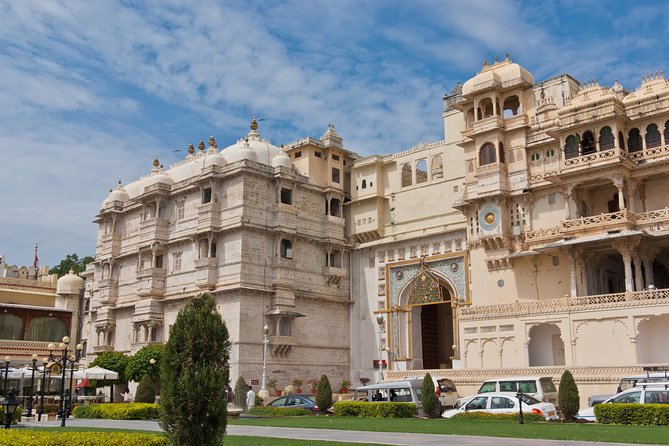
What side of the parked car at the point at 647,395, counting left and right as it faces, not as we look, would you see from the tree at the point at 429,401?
front

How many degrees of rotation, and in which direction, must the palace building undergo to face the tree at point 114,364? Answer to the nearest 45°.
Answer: approximately 45° to its right

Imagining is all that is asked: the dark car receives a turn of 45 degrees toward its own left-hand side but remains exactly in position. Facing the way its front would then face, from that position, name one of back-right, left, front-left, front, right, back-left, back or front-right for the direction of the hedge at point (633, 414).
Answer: left

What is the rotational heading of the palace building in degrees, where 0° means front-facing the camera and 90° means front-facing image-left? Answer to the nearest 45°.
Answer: approximately 45°

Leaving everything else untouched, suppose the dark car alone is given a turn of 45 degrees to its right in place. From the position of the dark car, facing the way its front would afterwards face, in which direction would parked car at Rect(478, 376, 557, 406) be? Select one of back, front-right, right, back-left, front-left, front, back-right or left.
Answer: back

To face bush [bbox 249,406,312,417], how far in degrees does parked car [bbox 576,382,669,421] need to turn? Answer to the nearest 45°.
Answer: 0° — it already faces it

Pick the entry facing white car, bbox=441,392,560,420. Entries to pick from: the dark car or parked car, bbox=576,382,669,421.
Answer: the parked car

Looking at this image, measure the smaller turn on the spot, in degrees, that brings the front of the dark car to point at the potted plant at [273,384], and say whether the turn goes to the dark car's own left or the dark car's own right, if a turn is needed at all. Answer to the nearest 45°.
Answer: approximately 90° to the dark car's own right

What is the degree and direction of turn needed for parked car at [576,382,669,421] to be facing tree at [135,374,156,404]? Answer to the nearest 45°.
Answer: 0° — it already faces it

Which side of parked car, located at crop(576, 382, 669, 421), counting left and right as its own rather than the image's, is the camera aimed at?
left

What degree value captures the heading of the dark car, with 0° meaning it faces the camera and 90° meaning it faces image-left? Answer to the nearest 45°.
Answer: approximately 90°

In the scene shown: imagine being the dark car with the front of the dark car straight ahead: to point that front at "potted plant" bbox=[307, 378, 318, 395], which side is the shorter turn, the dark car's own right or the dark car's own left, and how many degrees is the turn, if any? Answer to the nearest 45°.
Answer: approximately 90° to the dark car's own right

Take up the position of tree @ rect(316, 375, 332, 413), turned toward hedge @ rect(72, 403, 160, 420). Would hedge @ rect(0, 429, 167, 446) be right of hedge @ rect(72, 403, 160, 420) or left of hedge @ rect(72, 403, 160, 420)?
left

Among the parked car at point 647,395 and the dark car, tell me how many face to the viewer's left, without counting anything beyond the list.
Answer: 2
